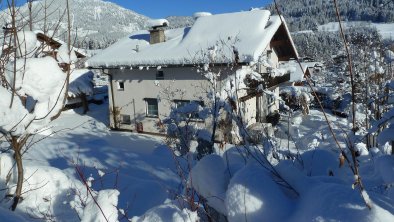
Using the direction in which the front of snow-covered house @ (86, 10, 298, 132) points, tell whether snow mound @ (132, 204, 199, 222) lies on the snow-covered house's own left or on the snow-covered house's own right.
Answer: on the snow-covered house's own right

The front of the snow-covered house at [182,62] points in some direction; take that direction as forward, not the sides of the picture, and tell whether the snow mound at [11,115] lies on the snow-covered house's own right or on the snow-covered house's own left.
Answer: on the snow-covered house's own right
